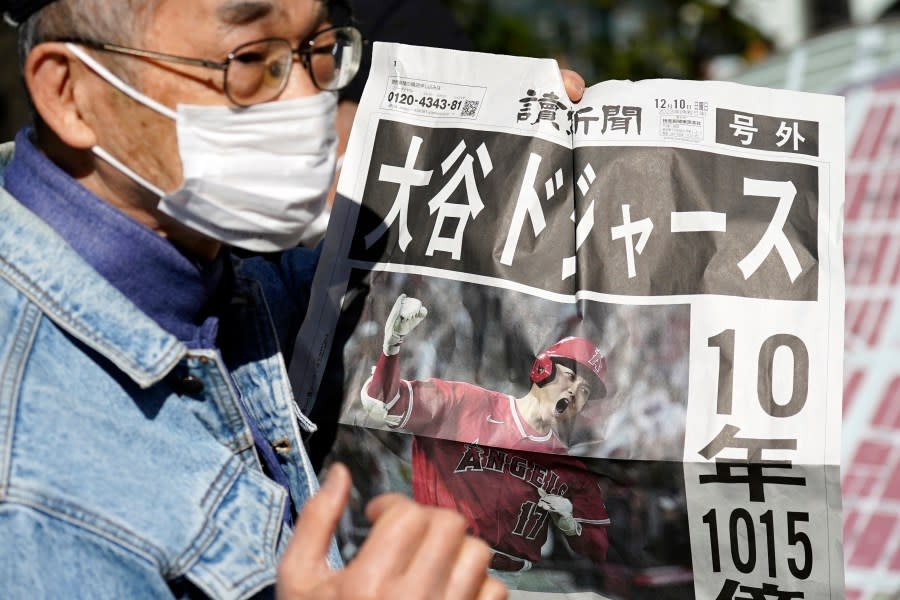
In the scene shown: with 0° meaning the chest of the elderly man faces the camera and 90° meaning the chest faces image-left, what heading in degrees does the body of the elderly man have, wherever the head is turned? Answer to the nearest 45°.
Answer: approximately 315°
